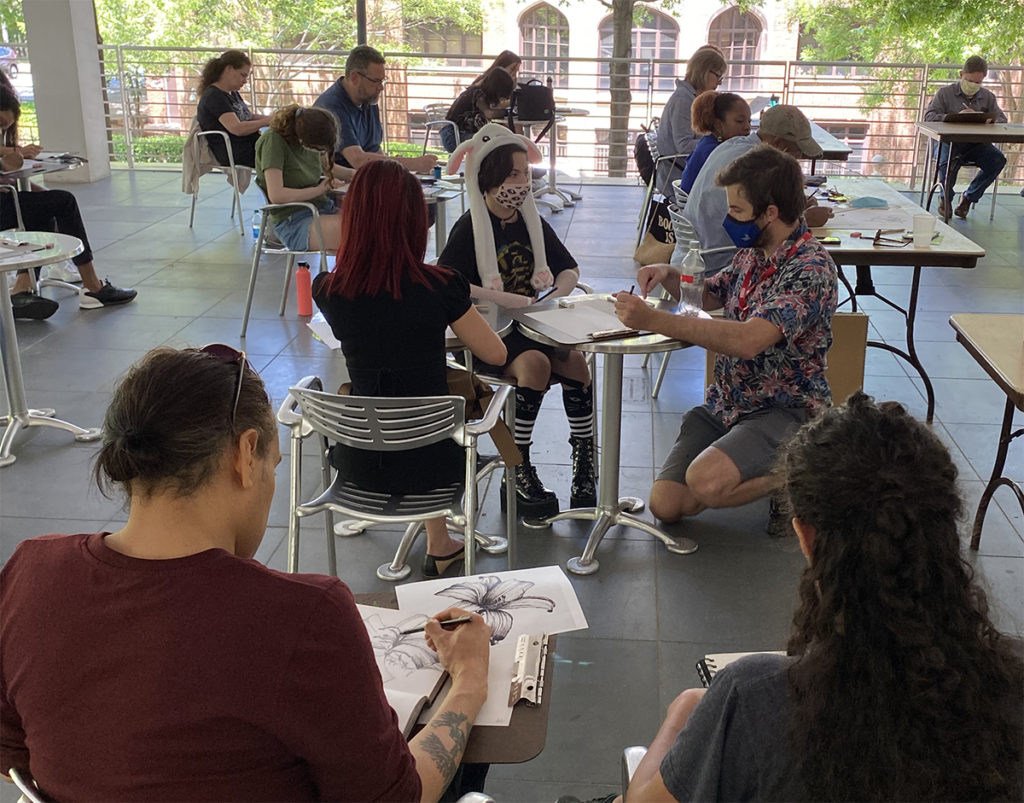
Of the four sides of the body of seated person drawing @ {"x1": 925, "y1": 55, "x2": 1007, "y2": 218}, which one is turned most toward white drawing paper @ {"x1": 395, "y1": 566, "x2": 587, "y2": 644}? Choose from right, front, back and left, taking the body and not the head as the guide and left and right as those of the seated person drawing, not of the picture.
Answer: front

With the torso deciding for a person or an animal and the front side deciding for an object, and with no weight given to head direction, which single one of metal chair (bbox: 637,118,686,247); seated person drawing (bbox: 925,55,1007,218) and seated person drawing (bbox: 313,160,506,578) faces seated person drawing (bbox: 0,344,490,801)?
seated person drawing (bbox: 925,55,1007,218)

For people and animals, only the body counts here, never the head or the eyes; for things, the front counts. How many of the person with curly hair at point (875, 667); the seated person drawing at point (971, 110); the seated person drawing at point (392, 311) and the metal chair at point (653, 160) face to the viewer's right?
1

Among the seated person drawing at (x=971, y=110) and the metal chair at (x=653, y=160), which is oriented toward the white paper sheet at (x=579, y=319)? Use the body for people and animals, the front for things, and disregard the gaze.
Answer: the seated person drawing

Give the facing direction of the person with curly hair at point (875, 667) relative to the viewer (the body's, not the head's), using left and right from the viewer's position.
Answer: facing away from the viewer and to the left of the viewer

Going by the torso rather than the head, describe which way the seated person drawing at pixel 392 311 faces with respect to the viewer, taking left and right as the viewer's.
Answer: facing away from the viewer

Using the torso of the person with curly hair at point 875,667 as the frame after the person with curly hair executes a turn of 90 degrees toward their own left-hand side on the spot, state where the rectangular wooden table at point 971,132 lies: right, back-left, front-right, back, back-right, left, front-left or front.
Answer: back-right

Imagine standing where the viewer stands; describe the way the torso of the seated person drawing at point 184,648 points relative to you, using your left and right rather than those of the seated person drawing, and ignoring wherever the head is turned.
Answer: facing away from the viewer and to the right of the viewer

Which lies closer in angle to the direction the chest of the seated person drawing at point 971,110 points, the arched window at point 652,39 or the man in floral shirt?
the man in floral shirt

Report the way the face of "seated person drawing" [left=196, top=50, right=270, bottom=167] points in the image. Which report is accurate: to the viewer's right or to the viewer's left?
to the viewer's right

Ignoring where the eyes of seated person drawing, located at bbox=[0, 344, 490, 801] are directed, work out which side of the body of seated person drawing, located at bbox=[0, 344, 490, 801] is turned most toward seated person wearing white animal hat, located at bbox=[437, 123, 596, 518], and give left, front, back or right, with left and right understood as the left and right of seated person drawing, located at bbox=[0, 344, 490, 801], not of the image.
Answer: front

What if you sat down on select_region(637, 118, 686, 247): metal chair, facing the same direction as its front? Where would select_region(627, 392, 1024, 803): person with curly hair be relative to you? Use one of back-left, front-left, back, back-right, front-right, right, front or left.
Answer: right

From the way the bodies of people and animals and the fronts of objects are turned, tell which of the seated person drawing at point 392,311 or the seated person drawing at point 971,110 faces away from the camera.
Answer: the seated person drawing at point 392,311

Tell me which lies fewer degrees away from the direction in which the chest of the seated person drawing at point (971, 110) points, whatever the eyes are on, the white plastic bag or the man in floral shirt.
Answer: the man in floral shirt

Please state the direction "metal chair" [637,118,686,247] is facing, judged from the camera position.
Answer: facing to the right of the viewer

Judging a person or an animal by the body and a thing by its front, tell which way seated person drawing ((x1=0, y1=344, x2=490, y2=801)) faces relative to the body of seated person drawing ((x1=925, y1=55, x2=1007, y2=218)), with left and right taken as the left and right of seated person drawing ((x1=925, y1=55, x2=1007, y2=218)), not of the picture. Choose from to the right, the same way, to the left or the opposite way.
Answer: the opposite way
